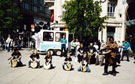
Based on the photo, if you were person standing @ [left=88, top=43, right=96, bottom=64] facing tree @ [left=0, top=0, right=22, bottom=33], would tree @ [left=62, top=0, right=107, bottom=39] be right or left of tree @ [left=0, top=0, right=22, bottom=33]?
right

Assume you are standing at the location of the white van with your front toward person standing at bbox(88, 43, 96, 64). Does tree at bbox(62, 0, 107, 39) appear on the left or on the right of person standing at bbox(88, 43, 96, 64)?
left

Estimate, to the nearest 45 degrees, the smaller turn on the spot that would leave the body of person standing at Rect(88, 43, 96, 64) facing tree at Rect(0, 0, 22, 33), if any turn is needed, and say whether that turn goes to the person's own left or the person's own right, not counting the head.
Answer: approximately 135° to the person's own right

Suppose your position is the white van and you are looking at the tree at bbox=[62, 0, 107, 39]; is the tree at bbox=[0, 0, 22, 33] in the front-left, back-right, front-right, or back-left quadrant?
back-left

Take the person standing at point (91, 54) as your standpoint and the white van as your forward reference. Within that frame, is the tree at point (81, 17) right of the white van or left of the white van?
right

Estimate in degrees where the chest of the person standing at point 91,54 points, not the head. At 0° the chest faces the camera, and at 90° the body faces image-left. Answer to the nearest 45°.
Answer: approximately 0°

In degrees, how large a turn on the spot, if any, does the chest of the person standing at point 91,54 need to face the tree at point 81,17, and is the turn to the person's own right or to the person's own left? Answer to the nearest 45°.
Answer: approximately 180°

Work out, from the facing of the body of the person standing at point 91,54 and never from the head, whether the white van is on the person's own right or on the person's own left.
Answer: on the person's own right
